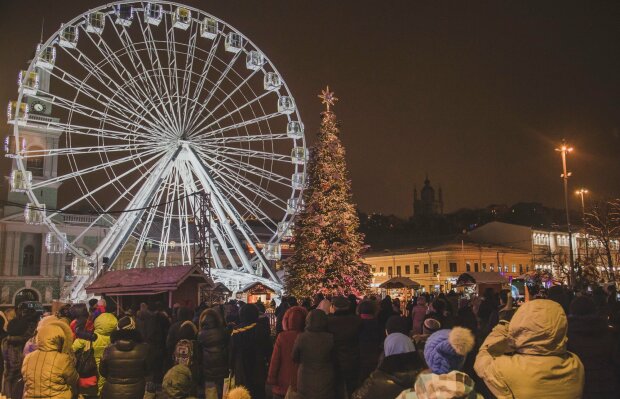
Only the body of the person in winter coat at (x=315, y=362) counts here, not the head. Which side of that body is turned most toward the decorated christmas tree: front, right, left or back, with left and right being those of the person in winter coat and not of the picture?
front

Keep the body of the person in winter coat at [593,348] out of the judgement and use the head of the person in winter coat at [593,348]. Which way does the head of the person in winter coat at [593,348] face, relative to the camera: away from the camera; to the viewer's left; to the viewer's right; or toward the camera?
away from the camera

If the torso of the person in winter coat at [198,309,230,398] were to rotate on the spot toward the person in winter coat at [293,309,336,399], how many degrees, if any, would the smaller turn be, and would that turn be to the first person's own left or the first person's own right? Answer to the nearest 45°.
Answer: approximately 135° to the first person's own right

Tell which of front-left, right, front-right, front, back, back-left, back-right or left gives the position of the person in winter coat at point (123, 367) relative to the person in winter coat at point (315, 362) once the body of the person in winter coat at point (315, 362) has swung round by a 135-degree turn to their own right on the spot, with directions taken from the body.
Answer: back-right

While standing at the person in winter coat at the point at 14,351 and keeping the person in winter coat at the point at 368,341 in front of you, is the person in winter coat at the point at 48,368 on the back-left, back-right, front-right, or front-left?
front-right

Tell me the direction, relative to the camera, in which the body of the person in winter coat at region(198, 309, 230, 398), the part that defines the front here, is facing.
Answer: away from the camera

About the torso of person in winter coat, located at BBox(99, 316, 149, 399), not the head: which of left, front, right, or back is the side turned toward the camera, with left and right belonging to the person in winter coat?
back

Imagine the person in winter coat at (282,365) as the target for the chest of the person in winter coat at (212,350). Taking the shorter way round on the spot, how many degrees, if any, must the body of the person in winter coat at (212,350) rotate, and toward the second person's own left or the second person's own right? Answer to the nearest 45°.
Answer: approximately 135° to the second person's own right

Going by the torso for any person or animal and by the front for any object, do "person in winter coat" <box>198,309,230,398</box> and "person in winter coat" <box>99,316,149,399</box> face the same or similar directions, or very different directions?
same or similar directions

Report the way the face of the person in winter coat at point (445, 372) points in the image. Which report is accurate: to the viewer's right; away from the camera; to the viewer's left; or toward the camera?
away from the camera

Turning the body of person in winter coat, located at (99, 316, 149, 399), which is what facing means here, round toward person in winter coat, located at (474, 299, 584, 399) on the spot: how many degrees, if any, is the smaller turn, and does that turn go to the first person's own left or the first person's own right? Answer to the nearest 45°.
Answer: approximately 135° to the first person's own right

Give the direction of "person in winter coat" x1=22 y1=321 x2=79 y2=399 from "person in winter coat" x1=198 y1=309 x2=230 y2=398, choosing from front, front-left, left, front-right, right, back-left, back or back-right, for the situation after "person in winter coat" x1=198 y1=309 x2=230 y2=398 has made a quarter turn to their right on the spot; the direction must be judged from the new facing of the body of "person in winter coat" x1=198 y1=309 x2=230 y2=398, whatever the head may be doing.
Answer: back-right

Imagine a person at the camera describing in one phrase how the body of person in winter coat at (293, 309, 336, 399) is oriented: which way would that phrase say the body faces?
away from the camera

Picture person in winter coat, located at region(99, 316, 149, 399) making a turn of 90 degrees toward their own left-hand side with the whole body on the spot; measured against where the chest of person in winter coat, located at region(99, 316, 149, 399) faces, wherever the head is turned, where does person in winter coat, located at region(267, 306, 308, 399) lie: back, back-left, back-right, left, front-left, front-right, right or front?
back

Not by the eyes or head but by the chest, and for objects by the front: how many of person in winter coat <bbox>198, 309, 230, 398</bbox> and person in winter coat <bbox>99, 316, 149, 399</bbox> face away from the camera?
2

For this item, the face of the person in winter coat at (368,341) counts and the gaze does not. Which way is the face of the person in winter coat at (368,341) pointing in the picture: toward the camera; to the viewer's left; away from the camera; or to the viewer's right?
away from the camera

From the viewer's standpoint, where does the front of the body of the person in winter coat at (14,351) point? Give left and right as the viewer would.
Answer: facing away from the viewer and to the right of the viewer

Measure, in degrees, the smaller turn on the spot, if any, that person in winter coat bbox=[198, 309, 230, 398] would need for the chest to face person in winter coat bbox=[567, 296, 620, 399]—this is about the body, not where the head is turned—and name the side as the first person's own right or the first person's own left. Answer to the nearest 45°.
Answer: approximately 135° to the first person's own right
